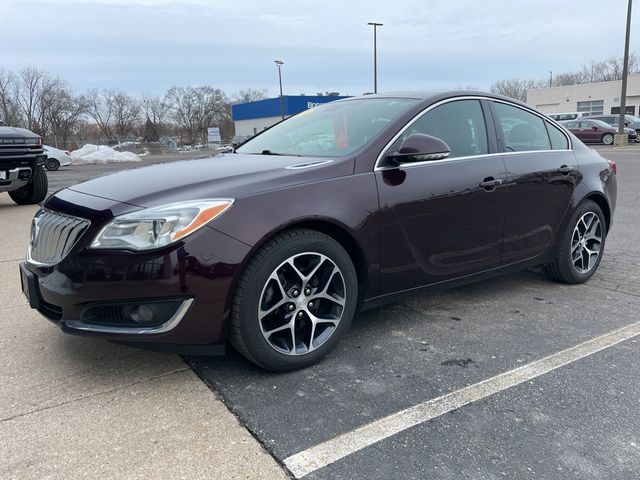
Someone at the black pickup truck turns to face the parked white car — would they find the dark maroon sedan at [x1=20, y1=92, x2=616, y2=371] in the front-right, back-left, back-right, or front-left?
back-right

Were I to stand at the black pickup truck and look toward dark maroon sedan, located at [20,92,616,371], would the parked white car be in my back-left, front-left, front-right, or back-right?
back-left

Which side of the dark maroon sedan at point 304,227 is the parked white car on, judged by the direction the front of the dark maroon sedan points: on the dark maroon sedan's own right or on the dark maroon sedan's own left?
on the dark maroon sedan's own right

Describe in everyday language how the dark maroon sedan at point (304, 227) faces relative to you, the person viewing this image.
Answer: facing the viewer and to the left of the viewer

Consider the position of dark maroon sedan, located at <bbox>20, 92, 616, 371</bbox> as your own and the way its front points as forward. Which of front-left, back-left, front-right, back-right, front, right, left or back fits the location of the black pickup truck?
right
